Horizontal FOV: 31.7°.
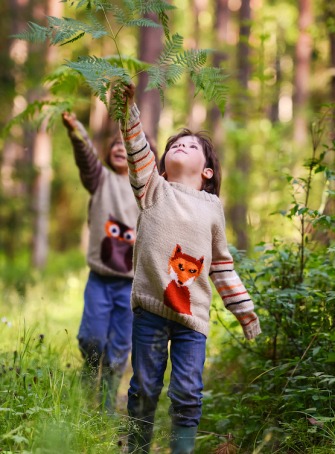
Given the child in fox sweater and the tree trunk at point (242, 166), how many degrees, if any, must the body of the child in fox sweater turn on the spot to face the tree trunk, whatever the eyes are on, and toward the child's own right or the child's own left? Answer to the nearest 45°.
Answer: approximately 180°

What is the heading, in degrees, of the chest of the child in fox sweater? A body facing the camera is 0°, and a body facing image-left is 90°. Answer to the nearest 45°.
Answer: approximately 0°

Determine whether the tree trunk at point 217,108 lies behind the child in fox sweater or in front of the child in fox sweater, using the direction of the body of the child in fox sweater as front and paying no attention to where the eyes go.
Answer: behind

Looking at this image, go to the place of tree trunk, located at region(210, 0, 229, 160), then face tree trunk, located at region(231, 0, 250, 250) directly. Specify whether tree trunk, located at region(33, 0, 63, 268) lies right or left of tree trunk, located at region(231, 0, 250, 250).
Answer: right

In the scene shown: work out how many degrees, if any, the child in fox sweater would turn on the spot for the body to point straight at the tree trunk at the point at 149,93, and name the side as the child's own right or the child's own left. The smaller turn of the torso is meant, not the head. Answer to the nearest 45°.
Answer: approximately 180°

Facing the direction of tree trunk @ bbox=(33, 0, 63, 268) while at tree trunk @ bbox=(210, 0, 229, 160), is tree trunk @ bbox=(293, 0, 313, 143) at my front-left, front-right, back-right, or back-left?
back-left
